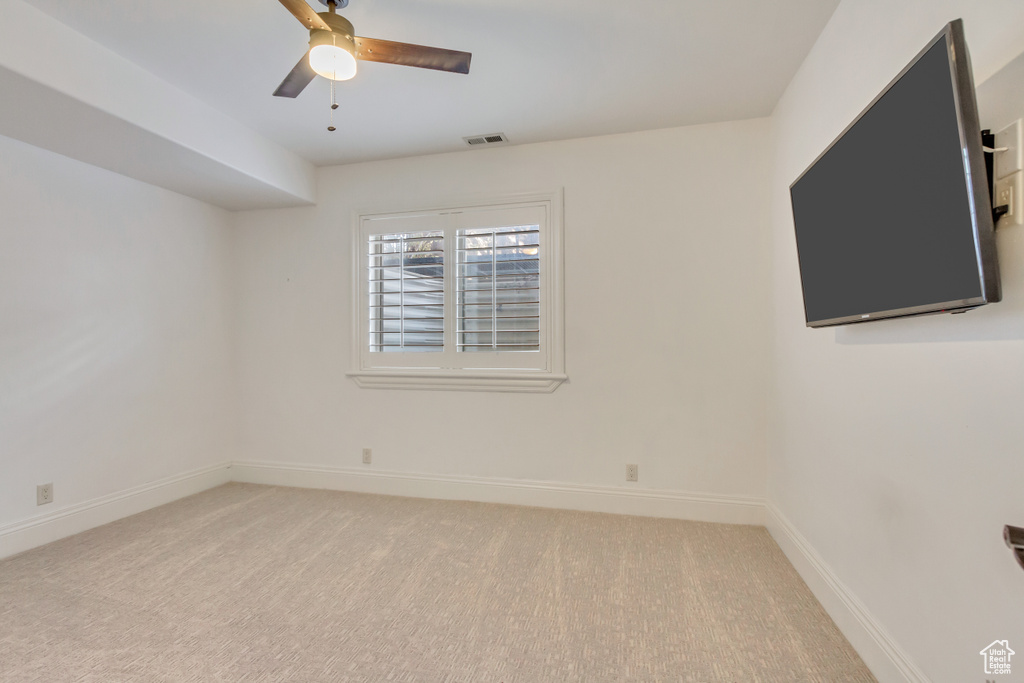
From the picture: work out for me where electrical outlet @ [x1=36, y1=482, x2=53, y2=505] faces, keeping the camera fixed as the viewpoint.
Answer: facing the viewer and to the right of the viewer

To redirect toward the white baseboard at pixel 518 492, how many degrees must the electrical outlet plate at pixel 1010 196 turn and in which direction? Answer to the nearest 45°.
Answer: approximately 45° to its right

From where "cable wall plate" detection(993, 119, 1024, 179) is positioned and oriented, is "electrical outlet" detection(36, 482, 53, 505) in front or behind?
in front

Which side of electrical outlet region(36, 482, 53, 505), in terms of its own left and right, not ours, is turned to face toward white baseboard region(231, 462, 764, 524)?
front

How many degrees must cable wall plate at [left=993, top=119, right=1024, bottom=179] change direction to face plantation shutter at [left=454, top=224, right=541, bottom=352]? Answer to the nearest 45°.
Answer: approximately 45° to its right

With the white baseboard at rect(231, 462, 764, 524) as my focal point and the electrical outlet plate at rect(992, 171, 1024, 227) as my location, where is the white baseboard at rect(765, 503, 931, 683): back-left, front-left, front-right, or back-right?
front-right

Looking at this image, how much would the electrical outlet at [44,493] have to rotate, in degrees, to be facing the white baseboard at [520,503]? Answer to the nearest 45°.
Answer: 0° — it already faces it

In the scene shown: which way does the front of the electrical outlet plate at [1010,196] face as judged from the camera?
facing the viewer and to the left of the viewer

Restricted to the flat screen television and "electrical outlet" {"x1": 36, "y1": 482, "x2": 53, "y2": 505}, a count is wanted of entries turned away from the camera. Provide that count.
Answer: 0

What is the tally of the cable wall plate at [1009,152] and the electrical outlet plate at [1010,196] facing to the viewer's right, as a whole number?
0
